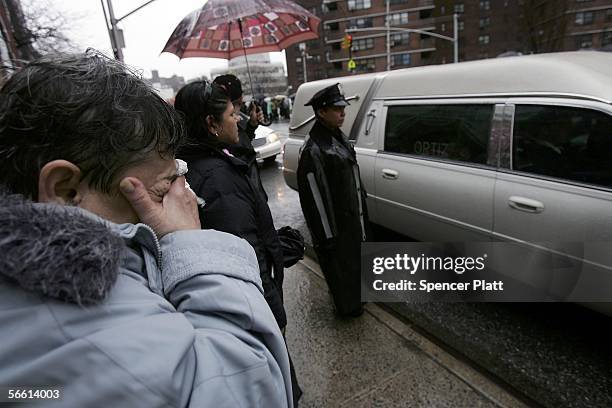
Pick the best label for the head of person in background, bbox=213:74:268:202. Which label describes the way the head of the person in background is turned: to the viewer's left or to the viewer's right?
to the viewer's right

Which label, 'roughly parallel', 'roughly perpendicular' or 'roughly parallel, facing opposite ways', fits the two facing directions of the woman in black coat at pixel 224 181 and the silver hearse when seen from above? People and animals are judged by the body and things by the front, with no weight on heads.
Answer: roughly perpendicular

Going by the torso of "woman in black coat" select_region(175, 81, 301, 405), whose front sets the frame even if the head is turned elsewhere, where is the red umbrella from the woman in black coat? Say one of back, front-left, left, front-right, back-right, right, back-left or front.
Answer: left

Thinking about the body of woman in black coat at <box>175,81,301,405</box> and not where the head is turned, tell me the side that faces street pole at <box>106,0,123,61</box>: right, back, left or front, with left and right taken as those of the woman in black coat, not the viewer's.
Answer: left

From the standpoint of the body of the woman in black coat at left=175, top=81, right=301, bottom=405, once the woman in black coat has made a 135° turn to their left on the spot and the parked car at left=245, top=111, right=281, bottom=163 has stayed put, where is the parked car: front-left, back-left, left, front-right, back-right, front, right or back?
front-right

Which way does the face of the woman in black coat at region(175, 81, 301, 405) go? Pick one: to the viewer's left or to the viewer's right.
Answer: to the viewer's right

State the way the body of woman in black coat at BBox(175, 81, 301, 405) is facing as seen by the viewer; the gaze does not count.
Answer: to the viewer's right

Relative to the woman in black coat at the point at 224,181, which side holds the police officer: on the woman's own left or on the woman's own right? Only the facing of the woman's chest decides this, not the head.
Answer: on the woman's own left
